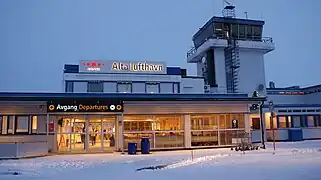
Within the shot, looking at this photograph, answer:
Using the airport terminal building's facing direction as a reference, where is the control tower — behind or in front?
behind

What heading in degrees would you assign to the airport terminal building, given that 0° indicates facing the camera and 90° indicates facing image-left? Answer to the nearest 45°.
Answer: approximately 0°
